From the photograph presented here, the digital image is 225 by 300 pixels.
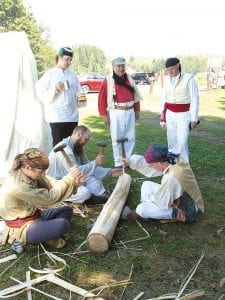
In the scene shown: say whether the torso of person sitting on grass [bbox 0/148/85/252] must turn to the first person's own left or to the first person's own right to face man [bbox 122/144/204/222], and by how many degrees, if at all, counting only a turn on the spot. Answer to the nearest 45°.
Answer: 0° — they already face them

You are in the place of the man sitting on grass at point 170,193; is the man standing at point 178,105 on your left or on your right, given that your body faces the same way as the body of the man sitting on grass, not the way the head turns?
on your right

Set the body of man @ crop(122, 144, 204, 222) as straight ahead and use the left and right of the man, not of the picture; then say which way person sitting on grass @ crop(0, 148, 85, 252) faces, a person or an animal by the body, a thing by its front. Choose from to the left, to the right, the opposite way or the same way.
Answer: the opposite way

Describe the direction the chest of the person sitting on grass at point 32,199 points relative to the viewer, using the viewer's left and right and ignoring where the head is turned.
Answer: facing to the right of the viewer

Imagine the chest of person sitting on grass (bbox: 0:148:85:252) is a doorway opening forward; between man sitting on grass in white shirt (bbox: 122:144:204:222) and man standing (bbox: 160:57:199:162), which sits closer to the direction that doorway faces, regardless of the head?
the man sitting on grass in white shirt

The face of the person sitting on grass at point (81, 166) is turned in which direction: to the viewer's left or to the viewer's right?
to the viewer's right

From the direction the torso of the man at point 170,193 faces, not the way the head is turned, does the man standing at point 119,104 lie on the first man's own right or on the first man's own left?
on the first man's own right

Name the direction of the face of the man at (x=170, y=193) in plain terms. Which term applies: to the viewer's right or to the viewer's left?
to the viewer's left

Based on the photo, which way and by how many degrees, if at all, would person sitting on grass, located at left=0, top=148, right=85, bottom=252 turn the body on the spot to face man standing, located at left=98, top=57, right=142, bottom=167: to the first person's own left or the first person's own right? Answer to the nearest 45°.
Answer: approximately 45° to the first person's own left

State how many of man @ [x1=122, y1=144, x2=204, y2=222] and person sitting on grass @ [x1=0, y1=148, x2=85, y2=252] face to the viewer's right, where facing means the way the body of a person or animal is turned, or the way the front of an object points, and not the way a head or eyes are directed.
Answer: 1

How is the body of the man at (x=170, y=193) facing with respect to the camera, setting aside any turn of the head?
to the viewer's left
